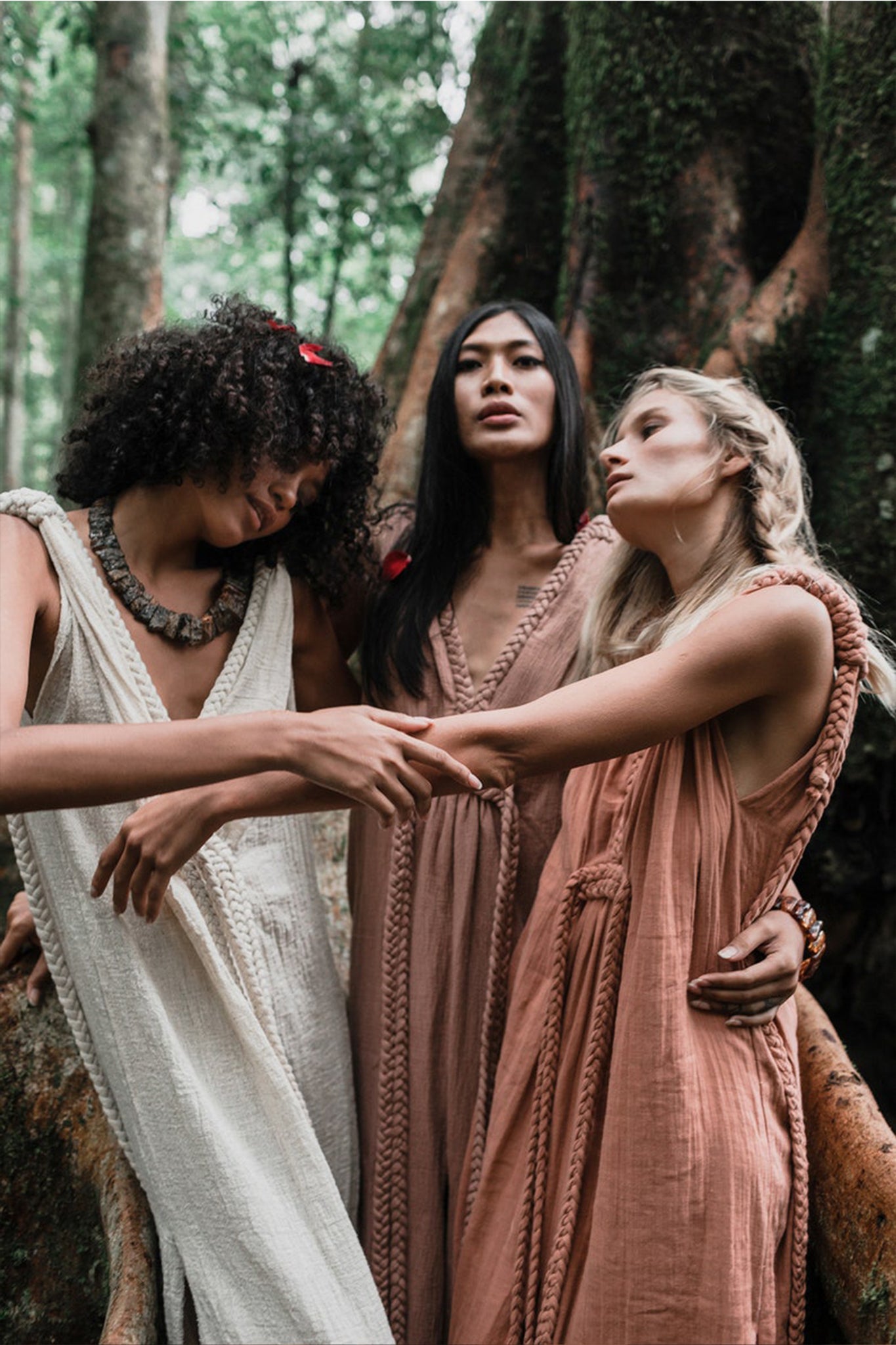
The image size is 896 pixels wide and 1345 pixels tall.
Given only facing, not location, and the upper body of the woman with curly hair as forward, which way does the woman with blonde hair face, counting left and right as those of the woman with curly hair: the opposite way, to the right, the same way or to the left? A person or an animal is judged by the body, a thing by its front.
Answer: to the right

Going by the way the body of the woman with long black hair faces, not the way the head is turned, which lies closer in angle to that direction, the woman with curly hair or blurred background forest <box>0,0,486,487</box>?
the woman with curly hair

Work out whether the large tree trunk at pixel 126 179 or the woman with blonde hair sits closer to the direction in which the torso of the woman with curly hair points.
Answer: the woman with blonde hair

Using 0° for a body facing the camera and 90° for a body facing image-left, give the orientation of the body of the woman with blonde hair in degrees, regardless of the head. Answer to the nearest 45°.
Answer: approximately 45°

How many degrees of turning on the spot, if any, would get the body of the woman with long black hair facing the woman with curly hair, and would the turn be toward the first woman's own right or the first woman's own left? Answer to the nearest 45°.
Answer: approximately 45° to the first woman's own right
